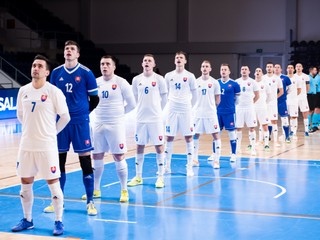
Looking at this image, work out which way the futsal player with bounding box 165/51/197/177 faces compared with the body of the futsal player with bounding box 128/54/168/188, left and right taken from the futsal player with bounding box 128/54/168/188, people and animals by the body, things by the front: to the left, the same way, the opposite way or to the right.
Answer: the same way

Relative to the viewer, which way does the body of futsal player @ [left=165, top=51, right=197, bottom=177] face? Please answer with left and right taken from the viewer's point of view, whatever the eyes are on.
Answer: facing the viewer

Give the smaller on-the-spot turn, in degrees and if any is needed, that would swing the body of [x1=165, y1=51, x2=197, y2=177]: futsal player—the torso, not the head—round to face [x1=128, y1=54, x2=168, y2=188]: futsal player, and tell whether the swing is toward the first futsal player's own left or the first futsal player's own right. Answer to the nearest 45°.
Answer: approximately 45° to the first futsal player's own right

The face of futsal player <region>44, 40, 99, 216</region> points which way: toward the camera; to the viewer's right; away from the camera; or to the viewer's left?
toward the camera

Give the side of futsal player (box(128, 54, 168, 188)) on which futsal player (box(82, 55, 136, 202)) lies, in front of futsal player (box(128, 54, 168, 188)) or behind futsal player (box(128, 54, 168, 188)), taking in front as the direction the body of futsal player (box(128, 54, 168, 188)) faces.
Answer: in front

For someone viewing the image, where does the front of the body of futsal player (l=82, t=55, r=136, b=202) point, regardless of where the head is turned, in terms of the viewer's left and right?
facing the viewer and to the left of the viewer

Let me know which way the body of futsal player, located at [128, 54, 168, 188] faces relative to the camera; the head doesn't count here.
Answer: toward the camera

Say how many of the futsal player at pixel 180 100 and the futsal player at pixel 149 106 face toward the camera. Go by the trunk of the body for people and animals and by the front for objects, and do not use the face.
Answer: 2
